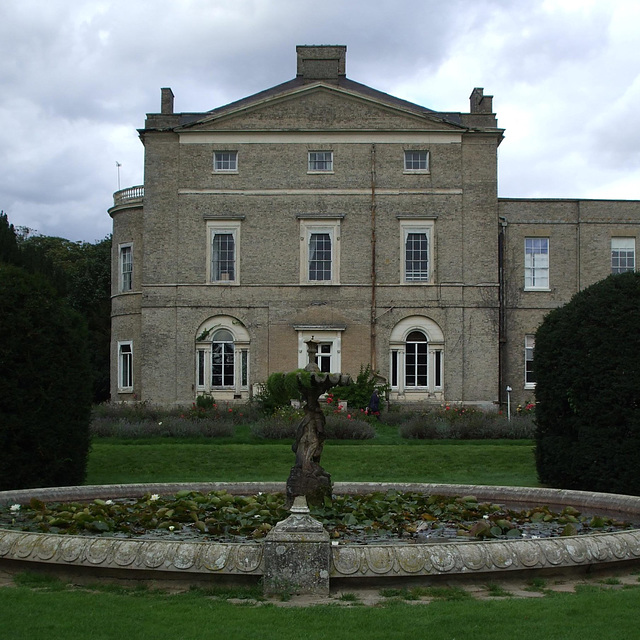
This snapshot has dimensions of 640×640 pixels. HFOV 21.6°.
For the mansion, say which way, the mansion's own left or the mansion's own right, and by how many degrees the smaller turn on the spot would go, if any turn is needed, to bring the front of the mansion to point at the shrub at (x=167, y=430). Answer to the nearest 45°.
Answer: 0° — it already faces it

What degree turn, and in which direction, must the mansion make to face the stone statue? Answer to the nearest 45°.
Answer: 0° — it already faces it

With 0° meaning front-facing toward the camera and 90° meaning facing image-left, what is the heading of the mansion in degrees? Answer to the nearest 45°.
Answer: approximately 0°

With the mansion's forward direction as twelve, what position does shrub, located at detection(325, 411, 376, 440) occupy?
The shrub is roughly at 12 o'clock from the mansion.

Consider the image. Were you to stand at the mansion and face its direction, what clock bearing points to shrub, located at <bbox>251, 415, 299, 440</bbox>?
The shrub is roughly at 12 o'clock from the mansion.
